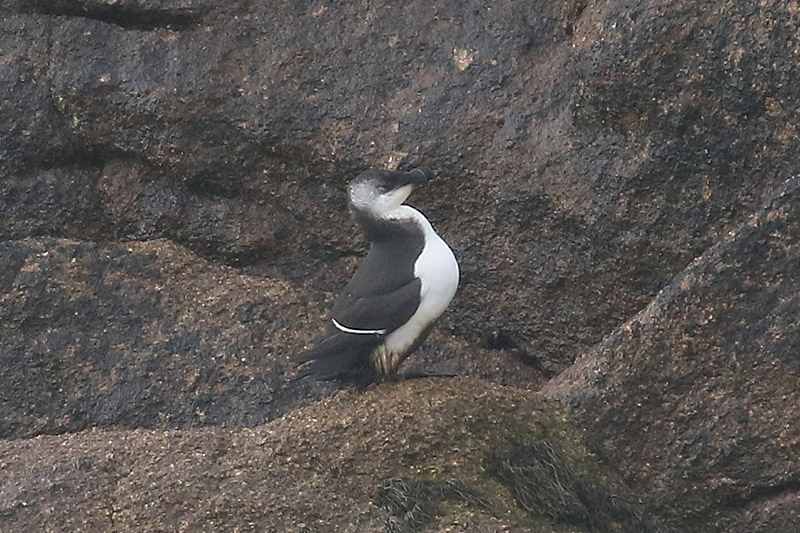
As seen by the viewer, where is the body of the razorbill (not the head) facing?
to the viewer's right
